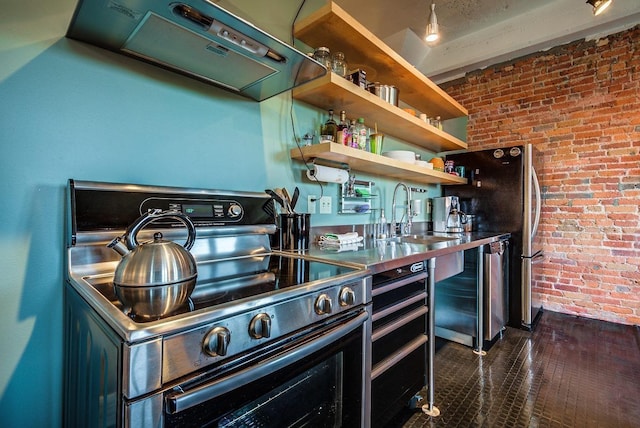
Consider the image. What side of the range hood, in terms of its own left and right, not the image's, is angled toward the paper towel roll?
left

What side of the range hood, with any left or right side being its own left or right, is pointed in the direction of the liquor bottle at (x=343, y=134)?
left

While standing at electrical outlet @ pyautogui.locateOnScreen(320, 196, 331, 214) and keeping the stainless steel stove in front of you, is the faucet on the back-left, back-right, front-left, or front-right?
back-left

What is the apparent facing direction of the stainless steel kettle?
to the viewer's left

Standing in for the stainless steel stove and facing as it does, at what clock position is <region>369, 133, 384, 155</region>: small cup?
The small cup is roughly at 9 o'clock from the stainless steel stove.

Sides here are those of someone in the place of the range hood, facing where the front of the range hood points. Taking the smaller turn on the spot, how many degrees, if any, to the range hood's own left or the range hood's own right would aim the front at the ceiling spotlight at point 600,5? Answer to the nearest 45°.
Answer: approximately 45° to the range hood's own left

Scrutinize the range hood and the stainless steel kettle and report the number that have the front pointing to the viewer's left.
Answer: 1
